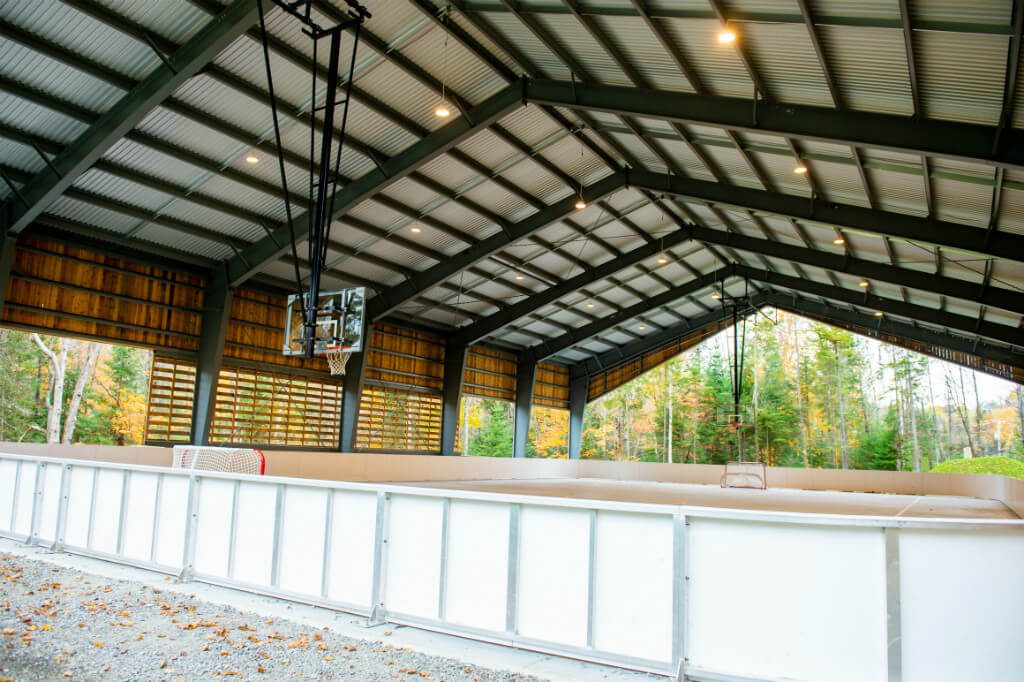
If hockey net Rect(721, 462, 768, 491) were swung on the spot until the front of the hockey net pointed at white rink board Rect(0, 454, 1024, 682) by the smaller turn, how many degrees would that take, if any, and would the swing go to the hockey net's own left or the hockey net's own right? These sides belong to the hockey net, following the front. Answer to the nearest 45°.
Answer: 0° — it already faces it

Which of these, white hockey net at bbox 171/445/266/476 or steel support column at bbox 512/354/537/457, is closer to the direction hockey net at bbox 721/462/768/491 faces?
the white hockey net

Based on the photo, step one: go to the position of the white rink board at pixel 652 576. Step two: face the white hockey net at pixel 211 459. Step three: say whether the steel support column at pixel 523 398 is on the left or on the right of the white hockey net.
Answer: right

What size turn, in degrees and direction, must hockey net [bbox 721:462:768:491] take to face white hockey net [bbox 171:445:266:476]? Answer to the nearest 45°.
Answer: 0° — it already faces it

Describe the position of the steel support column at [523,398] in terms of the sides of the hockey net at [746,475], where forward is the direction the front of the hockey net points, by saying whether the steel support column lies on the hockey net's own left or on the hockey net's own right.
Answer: on the hockey net's own right

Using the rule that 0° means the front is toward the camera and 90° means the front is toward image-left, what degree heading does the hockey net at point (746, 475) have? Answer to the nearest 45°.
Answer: approximately 0°
